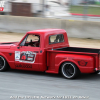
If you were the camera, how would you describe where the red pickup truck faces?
facing away from the viewer and to the left of the viewer
